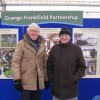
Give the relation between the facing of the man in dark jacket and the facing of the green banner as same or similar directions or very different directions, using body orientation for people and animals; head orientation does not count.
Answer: same or similar directions

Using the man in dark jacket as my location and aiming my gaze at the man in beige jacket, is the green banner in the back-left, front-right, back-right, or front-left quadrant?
front-right

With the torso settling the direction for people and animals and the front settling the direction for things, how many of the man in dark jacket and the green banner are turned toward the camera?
2

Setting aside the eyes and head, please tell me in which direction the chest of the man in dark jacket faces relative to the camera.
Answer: toward the camera

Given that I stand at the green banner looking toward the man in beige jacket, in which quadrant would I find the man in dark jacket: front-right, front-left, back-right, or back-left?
front-left

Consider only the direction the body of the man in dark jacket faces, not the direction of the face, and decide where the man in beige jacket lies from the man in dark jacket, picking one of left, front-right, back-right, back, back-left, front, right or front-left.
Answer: right

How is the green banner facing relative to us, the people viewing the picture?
facing the viewer
